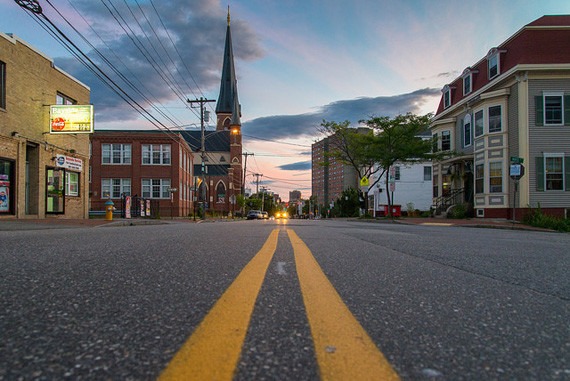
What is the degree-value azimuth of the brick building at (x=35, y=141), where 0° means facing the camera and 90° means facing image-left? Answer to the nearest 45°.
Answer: approximately 315°

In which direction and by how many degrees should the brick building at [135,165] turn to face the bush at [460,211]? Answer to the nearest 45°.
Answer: approximately 45° to its left

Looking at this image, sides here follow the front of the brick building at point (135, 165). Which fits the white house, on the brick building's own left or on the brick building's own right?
on the brick building's own left

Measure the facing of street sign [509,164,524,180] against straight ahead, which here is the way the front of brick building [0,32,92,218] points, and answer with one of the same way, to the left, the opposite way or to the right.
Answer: to the right

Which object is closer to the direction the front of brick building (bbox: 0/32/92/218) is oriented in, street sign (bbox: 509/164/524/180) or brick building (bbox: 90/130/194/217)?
the street sign

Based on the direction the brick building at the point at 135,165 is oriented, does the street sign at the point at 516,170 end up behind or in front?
in front
